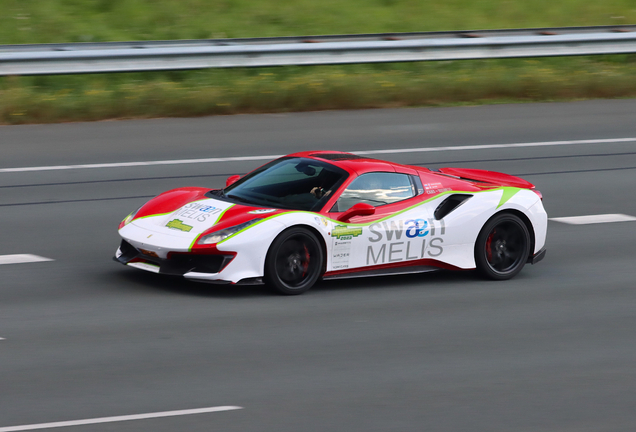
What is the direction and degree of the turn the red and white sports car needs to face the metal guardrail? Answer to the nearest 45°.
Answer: approximately 135° to its right

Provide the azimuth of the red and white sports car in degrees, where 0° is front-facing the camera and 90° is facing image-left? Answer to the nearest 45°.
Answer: approximately 45°
